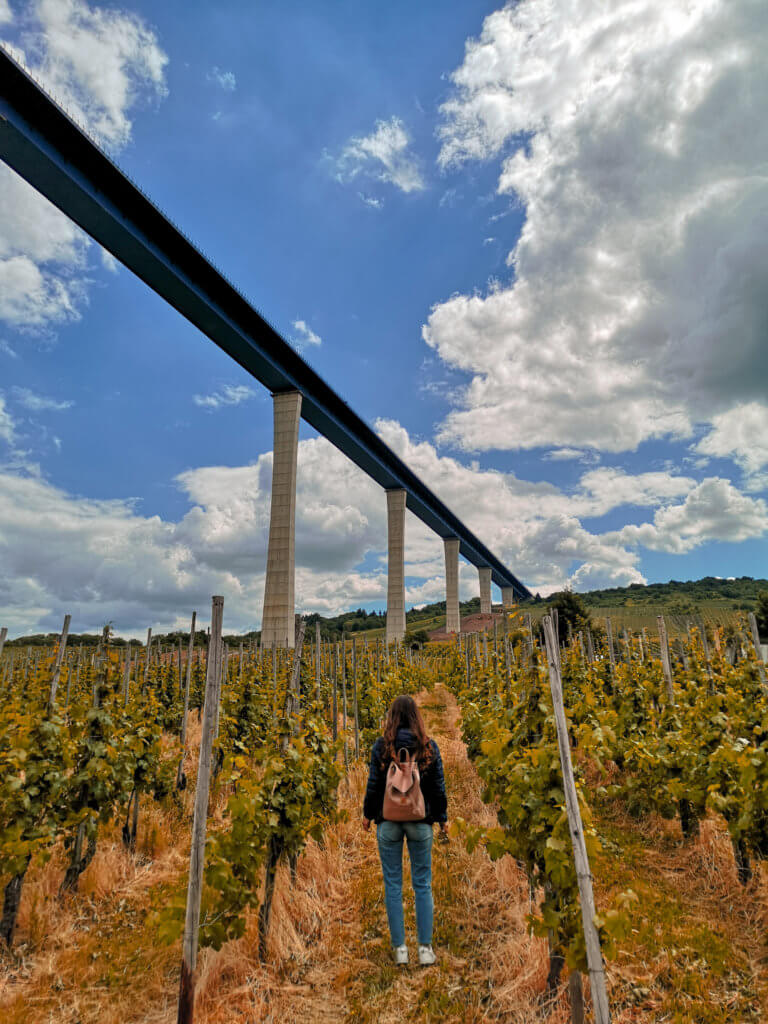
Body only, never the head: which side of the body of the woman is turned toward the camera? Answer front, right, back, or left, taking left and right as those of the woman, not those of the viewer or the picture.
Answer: back

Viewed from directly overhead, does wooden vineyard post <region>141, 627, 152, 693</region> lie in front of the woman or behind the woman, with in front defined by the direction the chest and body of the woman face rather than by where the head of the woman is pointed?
in front

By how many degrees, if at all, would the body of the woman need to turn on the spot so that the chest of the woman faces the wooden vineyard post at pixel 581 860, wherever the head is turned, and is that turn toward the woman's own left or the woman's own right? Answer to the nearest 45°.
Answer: approximately 135° to the woman's own right

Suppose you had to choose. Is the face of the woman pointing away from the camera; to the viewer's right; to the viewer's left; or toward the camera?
away from the camera

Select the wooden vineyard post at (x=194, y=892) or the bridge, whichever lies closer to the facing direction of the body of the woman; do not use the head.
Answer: the bridge

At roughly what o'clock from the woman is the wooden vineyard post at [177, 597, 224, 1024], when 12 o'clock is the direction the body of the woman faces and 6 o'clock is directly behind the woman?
The wooden vineyard post is roughly at 8 o'clock from the woman.
